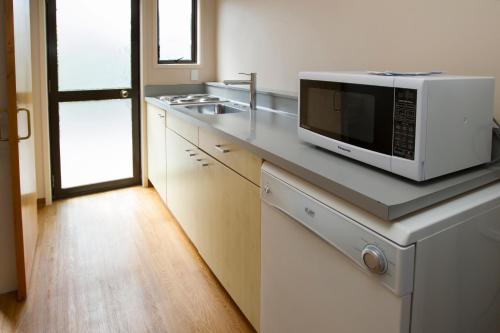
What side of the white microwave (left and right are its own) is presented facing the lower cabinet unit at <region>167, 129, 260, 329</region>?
right

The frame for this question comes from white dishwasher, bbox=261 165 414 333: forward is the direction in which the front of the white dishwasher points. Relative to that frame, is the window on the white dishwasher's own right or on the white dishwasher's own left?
on the white dishwasher's own right

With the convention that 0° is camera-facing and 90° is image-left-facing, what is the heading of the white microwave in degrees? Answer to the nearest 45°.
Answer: approximately 45°

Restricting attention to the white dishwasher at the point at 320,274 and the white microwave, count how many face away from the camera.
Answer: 0

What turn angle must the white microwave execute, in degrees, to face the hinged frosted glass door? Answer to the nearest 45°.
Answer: approximately 90° to its right

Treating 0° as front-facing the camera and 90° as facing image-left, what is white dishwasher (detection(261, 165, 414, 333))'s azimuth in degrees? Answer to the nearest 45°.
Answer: approximately 45°
